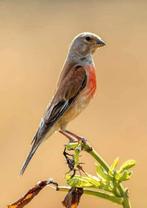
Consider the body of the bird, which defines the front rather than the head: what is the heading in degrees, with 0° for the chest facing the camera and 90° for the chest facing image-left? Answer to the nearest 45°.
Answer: approximately 270°
